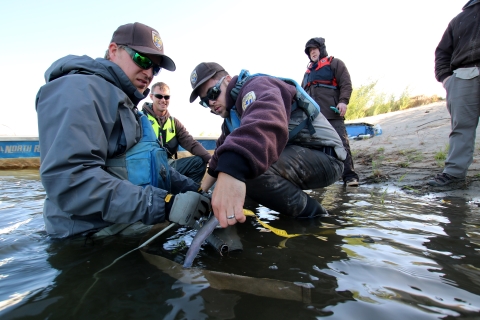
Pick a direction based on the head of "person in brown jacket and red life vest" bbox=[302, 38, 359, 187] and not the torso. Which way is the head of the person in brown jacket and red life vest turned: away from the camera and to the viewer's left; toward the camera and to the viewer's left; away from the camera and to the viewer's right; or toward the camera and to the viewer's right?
toward the camera and to the viewer's left

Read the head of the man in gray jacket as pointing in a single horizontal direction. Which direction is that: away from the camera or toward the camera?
toward the camera

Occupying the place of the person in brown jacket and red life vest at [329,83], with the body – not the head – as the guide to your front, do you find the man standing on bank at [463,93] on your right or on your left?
on your left

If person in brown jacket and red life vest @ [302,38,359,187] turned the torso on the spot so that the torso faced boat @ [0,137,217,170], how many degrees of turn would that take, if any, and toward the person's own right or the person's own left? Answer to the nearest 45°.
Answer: approximately 45° to the person's own right

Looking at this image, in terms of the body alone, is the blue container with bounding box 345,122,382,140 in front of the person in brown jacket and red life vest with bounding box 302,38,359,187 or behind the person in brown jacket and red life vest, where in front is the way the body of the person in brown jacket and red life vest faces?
behind
